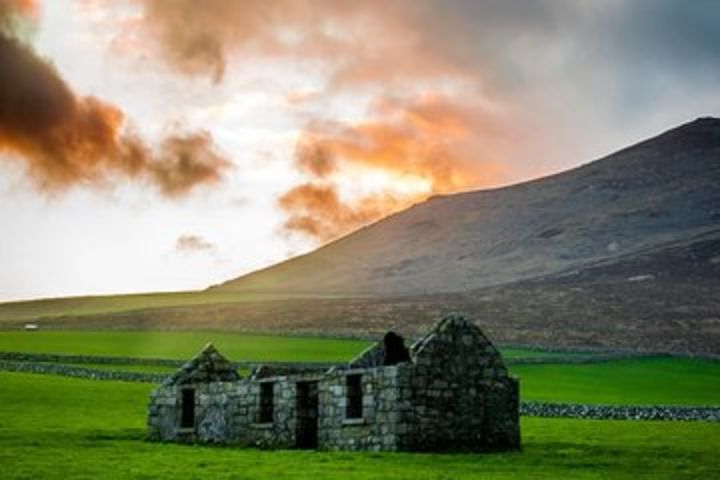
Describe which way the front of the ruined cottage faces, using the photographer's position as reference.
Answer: facing the viewer and to the left of the viewer
